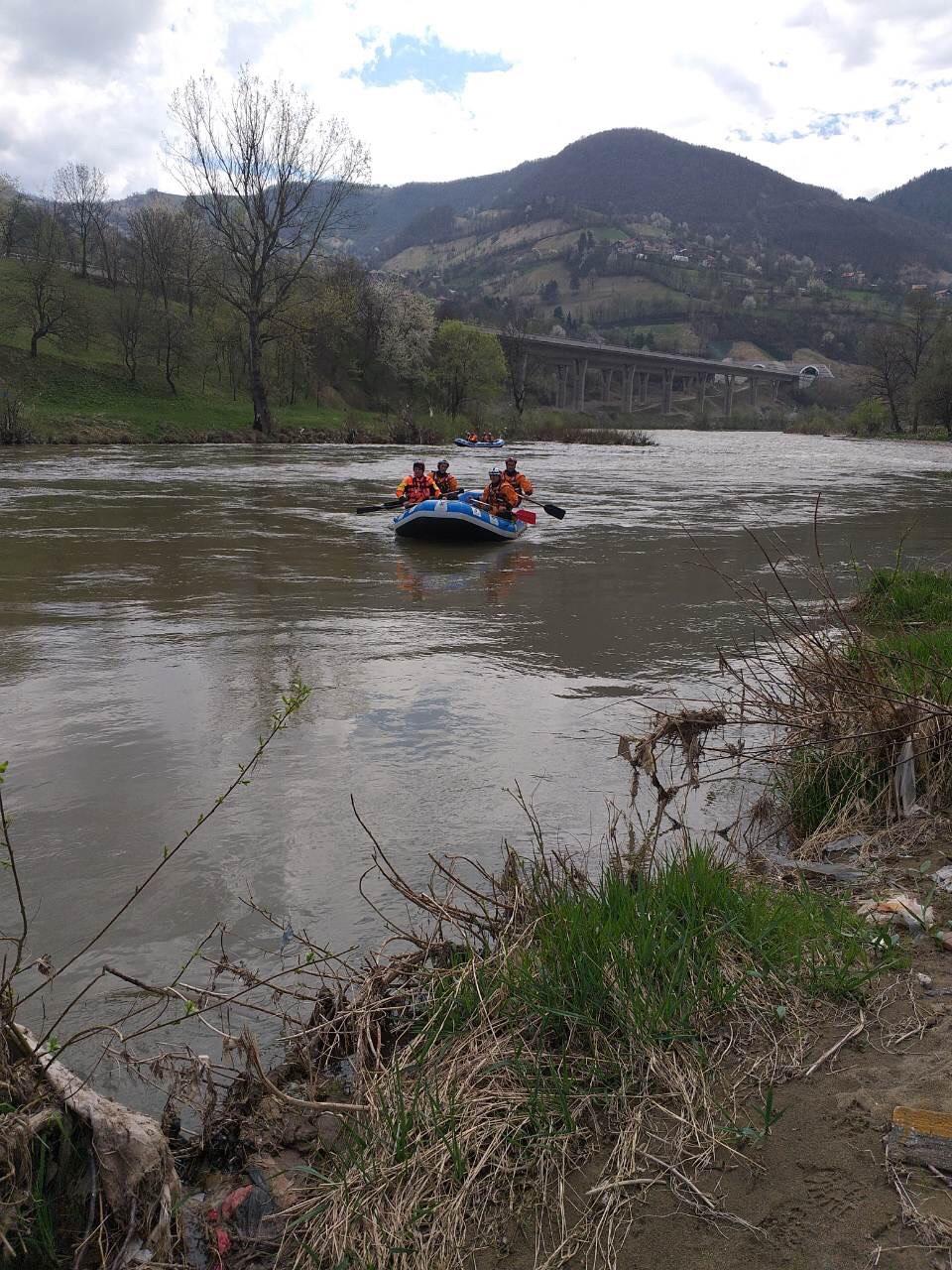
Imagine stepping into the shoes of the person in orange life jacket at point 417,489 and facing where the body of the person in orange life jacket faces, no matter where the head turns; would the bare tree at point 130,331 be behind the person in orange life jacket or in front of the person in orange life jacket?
behind

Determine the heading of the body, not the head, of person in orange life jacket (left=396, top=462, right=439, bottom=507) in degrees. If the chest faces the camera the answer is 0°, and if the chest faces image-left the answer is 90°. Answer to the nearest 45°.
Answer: approximately 0°

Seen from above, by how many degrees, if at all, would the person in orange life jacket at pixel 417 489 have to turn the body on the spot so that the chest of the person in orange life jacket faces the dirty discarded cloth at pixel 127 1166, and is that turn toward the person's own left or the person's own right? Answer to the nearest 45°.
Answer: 0° — they already face it

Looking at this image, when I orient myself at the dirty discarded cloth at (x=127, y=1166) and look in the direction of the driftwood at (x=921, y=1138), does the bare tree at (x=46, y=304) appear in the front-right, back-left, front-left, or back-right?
back-left

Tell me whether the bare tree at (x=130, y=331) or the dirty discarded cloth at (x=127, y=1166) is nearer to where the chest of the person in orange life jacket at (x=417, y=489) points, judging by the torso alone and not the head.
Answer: the dirty discarded cloth

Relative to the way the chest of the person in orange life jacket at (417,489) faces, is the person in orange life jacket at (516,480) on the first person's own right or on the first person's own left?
on the first person's own left

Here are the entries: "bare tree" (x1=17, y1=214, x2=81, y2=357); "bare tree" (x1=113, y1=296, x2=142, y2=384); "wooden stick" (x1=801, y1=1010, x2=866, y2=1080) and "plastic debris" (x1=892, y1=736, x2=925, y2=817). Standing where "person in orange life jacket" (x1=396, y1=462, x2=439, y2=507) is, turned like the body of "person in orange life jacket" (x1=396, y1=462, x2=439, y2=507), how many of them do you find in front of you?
2

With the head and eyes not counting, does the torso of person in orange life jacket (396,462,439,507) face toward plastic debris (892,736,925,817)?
yes

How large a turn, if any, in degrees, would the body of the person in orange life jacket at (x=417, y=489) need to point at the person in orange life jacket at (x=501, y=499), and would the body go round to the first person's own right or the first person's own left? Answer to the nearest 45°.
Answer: approximately 45° to the first person's own left

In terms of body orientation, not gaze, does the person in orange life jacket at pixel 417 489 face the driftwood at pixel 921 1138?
yes

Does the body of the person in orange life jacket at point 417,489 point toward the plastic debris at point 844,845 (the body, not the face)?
yes
